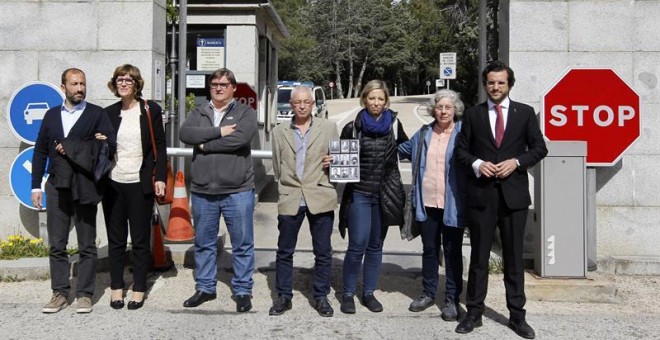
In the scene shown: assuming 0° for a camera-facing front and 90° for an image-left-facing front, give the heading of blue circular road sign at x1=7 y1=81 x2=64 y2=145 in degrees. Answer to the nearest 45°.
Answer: approximately 0°

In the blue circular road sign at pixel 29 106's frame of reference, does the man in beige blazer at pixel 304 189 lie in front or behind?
in front

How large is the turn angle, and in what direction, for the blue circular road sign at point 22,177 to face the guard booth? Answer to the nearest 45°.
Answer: approximately 135° to its left

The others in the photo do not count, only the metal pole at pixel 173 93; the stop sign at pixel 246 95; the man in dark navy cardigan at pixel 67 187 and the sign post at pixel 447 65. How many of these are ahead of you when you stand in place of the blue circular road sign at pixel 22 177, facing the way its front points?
1

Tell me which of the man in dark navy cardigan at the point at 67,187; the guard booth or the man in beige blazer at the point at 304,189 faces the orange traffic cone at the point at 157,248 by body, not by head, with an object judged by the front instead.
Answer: the guard booth

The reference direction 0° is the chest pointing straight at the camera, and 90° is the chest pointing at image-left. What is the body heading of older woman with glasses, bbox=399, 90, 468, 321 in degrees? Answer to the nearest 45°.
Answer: approximately 0°

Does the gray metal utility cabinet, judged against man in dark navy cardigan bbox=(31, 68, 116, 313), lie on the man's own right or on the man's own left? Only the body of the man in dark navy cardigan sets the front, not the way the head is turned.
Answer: on the man's own left
